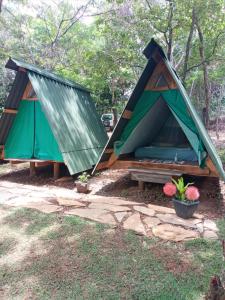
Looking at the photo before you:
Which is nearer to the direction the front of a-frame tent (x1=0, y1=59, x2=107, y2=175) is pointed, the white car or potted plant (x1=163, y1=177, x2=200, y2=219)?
the potted plant

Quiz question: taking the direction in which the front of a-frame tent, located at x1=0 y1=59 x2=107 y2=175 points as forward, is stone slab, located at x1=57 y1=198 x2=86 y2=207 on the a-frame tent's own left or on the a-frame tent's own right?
on the a-frame tent's own left

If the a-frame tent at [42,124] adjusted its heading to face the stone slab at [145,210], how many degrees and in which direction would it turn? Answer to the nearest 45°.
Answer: approximately 90° to its left

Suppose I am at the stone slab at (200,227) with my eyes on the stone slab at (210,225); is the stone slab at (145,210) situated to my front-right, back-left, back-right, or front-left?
back-left

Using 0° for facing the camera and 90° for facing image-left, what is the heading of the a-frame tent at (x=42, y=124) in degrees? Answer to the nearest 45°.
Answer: approximately 45°

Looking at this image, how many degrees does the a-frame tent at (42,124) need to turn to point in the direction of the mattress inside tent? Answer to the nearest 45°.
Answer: approximately 90° to its left

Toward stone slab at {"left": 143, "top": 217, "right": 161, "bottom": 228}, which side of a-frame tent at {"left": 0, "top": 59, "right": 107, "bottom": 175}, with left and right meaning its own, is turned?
left

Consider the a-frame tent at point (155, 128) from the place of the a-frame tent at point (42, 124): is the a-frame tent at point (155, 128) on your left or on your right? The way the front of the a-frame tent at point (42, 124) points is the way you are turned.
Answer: on your left

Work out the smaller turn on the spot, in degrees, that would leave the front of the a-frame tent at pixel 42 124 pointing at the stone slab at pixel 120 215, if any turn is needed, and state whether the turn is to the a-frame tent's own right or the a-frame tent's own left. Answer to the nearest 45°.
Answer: approximately 45° to the a-frame tent's own left
